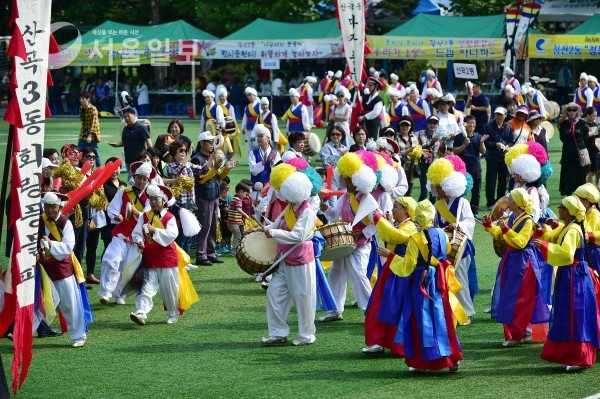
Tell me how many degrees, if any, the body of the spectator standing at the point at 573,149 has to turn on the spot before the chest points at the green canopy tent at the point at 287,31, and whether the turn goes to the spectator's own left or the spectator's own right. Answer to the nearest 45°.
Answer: approximately 135° to the spectator's own right

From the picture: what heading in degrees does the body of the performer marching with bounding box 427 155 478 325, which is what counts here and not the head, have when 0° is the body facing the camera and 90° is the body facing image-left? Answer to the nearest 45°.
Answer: approximately 45°

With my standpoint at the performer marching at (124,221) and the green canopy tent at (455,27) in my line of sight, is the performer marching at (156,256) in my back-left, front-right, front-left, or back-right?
back-right

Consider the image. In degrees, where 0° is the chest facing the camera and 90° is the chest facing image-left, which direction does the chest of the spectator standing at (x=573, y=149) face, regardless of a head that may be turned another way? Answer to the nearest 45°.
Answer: approximately 0°

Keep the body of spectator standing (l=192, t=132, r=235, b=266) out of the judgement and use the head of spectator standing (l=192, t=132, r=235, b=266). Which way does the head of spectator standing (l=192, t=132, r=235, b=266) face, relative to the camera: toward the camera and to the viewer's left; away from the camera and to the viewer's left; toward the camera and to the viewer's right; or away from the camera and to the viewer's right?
toward the camera and to the viewer's right

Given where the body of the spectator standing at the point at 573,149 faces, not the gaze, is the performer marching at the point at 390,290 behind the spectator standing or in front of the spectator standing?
in front
